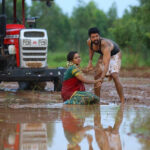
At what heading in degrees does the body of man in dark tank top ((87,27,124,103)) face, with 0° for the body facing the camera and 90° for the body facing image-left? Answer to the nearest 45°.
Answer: approximately 45°
